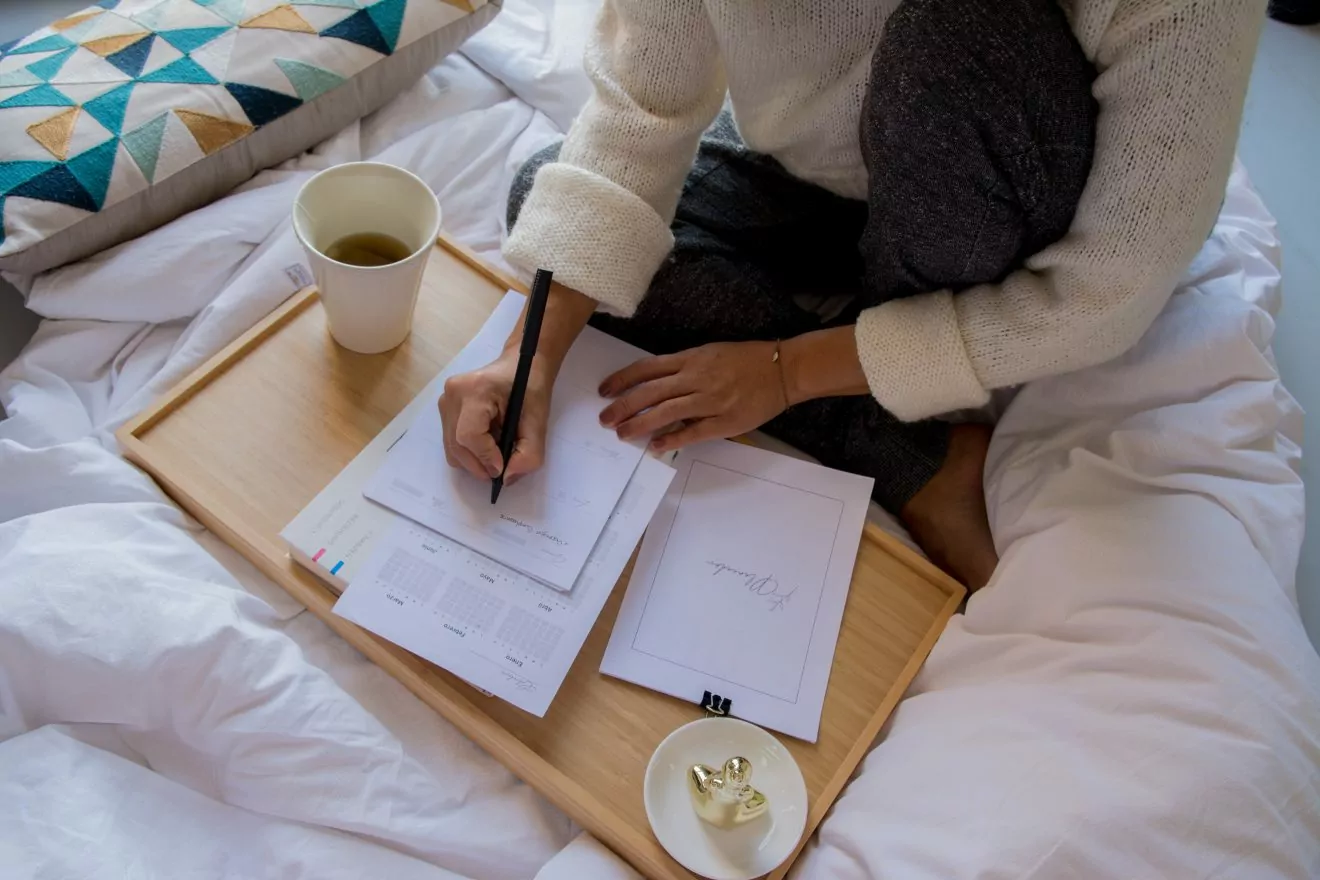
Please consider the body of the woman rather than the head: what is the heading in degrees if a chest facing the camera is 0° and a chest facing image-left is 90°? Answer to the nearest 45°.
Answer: approximately 45°
